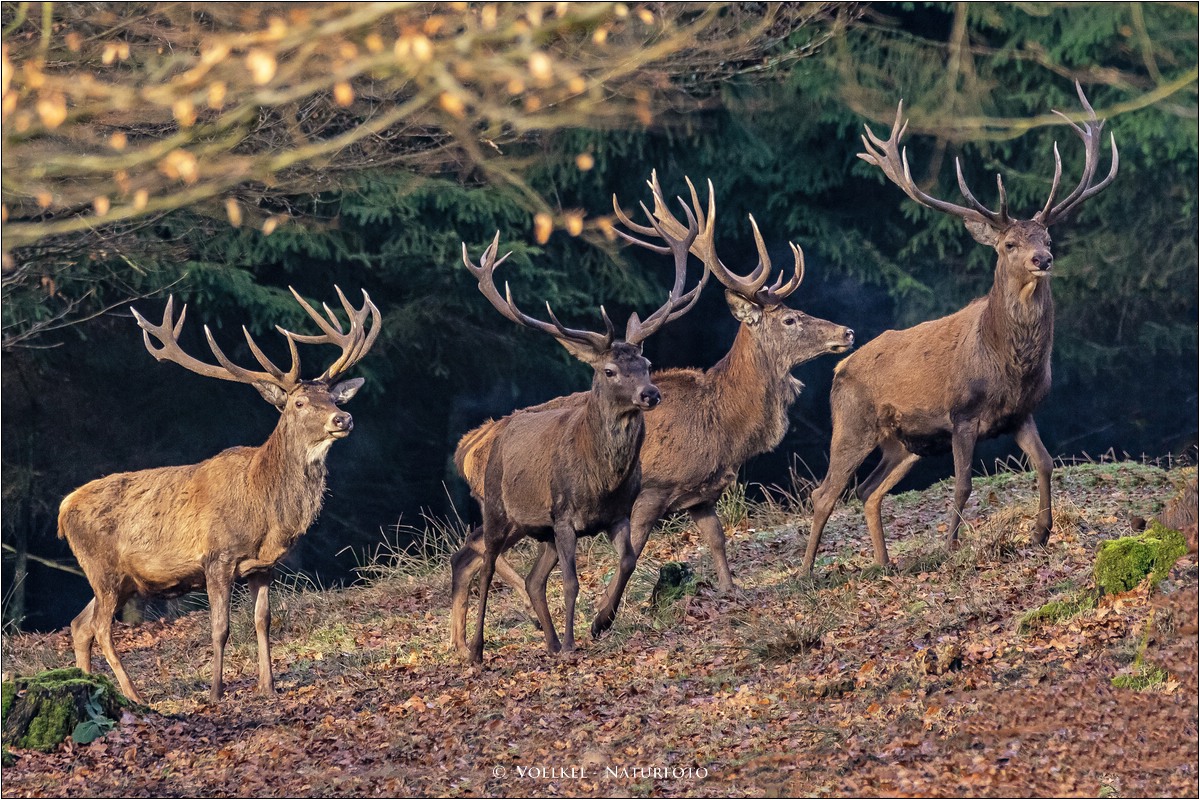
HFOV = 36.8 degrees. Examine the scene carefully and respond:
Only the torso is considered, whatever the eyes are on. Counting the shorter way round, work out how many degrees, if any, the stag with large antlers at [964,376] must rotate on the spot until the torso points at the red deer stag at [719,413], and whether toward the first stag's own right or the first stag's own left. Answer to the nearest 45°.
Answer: approximately 135° to the first stag's own right

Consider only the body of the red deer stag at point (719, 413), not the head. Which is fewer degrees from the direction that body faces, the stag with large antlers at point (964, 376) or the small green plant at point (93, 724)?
the stag with large antlers

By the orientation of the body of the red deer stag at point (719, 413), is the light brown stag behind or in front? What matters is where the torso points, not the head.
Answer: behind

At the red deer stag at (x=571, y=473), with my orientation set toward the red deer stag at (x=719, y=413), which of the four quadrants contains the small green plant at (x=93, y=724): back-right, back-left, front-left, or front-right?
back-left

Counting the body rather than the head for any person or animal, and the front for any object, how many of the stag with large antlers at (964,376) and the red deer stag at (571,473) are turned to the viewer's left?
0

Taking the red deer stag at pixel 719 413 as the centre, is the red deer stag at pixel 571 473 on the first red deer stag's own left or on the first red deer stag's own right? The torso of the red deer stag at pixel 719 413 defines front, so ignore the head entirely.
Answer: on the first red deer stag's own right

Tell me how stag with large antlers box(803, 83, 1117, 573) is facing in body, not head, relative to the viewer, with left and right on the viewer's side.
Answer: facing the viewer and to the right of the viewer

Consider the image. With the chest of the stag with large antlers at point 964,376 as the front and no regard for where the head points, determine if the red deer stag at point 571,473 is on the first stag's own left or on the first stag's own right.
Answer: on the first stag's own right

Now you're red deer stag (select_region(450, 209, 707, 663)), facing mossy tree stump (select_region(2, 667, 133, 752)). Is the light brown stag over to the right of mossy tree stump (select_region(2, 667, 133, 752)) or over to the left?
right

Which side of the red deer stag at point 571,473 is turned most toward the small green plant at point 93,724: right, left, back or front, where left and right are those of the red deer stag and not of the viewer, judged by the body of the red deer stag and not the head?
right

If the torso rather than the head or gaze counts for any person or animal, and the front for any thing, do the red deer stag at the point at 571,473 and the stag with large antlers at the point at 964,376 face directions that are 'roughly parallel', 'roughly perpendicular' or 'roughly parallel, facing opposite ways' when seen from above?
roughly parallel

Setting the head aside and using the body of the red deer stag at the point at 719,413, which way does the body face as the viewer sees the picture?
to the viewer's right

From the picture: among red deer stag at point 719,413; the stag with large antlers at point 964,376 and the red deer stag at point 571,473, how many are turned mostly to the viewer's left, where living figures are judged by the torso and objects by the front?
0

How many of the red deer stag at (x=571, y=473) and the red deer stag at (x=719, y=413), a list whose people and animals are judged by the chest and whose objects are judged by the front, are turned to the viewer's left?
0

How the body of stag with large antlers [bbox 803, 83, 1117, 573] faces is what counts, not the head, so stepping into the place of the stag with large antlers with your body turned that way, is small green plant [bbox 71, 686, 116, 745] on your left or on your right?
on your right
